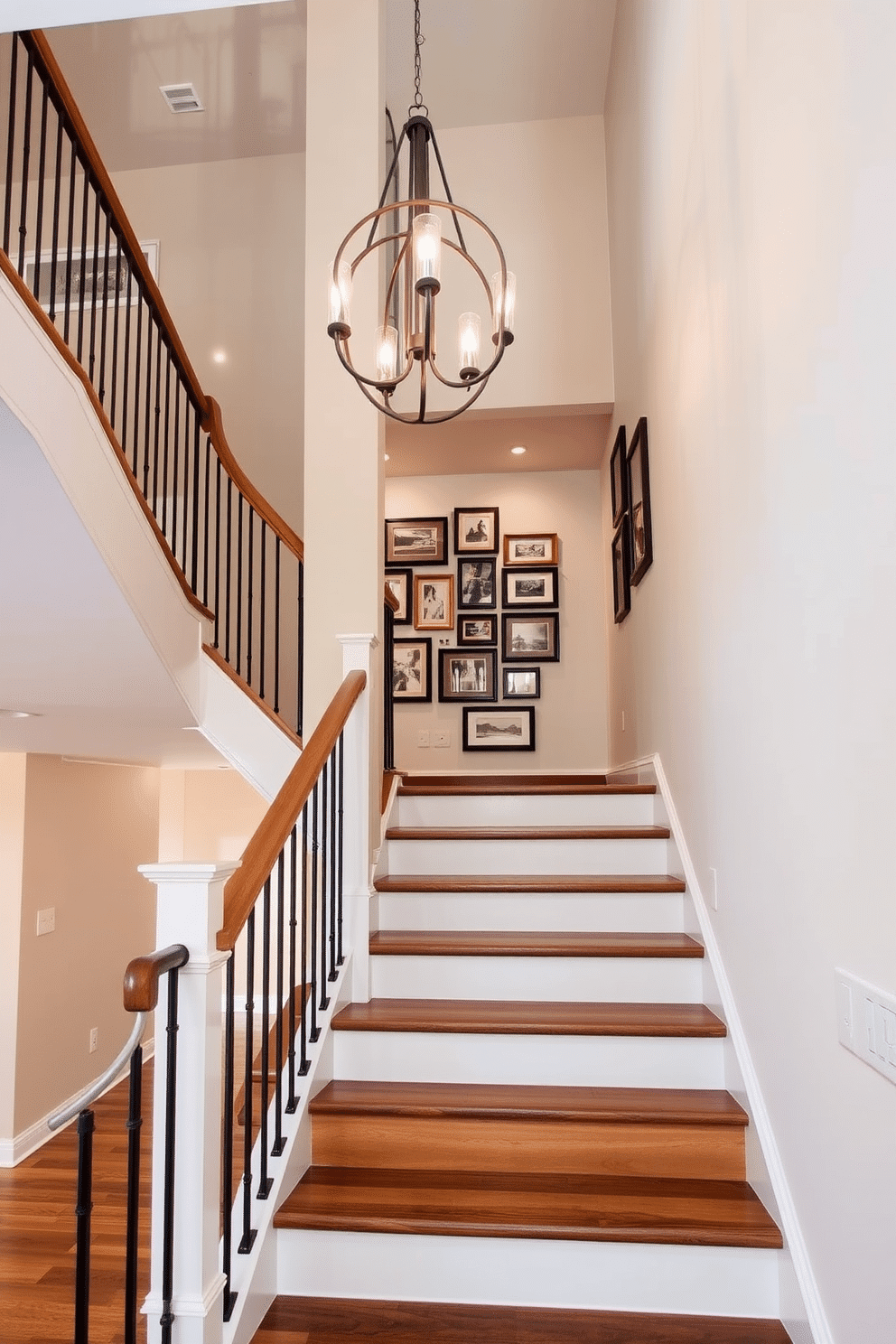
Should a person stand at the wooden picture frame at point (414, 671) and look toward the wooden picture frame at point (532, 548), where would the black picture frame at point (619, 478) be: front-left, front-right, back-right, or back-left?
front-right

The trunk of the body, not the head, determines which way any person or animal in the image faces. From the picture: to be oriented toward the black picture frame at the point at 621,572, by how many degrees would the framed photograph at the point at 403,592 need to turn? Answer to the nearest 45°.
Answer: approximately 45° to its left

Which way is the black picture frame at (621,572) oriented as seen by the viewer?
to the viewer's left

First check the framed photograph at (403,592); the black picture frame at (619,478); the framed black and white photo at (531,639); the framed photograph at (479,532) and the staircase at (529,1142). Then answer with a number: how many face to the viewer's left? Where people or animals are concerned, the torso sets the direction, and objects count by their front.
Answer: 1

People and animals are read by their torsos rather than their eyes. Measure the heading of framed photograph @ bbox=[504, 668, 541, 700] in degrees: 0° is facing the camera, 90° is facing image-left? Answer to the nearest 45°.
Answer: approximately 0°

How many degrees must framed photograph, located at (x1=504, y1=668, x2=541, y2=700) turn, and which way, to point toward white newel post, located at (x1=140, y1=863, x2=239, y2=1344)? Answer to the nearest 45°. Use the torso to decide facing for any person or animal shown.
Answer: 0° — it already faces it

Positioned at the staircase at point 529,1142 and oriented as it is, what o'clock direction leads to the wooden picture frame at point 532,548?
The wooden picture frame is roughly at 6 o'clock from the staircase.

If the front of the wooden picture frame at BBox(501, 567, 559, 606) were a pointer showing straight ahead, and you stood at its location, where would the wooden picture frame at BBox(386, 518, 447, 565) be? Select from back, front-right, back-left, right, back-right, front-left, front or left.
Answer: right

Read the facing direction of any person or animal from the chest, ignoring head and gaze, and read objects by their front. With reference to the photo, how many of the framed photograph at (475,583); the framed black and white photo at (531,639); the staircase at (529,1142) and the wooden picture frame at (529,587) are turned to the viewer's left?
0

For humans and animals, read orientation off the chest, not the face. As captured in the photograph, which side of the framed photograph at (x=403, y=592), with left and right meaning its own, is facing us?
front

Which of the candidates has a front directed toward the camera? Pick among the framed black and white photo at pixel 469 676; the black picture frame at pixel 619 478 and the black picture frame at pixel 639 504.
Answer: the framed black and white photo

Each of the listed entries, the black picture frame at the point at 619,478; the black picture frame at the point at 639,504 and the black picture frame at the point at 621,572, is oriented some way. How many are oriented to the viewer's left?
3

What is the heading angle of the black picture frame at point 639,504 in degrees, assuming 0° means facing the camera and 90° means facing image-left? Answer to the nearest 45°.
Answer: approximately 90°

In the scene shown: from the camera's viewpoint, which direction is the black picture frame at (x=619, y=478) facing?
to the viewer's left
